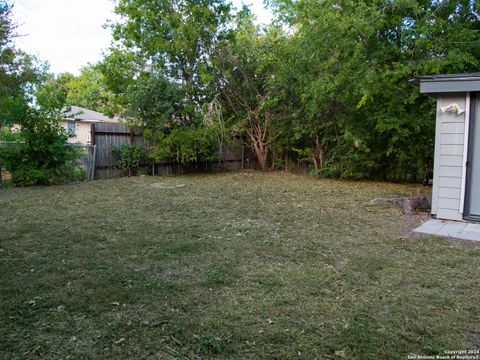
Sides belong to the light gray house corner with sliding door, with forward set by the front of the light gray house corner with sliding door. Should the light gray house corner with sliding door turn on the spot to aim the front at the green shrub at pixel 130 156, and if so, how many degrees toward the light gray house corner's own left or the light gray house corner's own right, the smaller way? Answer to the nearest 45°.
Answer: approximately 90° to the light gray house corner's own right

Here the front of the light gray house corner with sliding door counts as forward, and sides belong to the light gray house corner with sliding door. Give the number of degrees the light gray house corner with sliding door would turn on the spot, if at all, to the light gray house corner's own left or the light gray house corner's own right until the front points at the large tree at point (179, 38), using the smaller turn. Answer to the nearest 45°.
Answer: approximately 90° to the light gray house corner's own right

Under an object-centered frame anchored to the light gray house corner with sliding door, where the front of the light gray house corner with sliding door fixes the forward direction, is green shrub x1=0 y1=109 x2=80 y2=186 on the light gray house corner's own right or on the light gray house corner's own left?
on the light gray house corner's own right

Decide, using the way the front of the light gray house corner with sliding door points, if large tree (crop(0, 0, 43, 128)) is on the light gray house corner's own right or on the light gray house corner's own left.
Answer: on the light gray house corner's own right

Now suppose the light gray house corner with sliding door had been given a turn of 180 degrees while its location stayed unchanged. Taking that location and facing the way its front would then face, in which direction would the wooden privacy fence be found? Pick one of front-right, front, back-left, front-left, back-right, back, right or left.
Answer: left

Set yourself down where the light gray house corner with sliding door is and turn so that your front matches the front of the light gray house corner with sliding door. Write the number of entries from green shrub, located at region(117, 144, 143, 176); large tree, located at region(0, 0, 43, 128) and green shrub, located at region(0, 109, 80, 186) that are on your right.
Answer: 3
